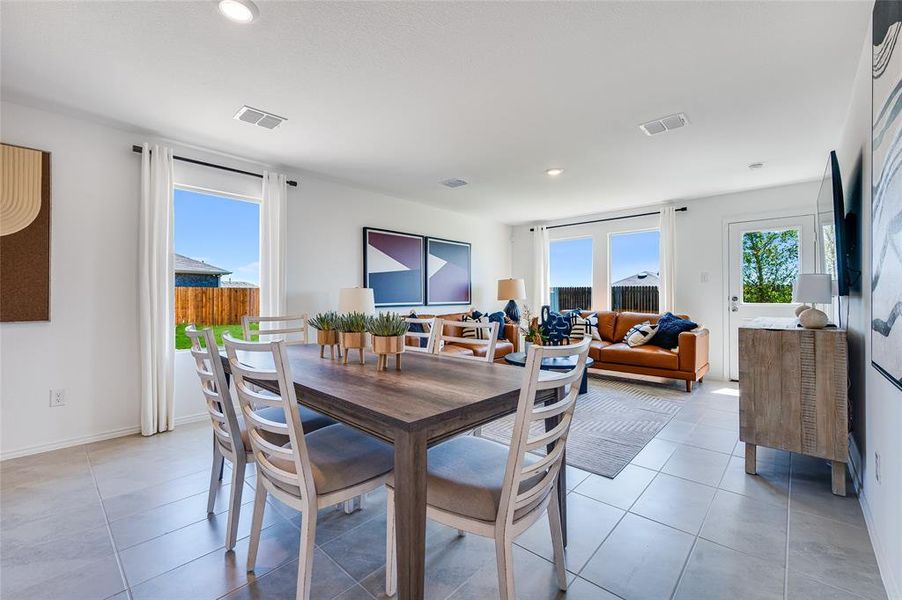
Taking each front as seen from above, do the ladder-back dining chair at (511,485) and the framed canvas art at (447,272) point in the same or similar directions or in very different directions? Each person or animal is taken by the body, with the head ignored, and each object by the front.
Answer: very different directions

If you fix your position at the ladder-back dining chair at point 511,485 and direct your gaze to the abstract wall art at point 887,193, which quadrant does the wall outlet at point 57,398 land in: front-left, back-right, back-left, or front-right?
back-left

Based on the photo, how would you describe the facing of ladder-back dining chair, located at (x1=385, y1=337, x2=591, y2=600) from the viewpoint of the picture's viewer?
facing away from the viewer and to the left of the viewer

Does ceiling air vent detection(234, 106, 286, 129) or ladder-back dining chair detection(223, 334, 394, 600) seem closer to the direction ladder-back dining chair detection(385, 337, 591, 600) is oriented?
the ceiling air vent

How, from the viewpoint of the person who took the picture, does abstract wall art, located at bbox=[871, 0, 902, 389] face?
facing to the left of the viewer

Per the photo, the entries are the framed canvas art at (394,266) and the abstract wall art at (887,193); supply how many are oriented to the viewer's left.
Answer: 1

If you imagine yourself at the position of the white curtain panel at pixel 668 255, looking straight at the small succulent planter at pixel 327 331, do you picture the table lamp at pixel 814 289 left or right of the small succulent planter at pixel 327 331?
left

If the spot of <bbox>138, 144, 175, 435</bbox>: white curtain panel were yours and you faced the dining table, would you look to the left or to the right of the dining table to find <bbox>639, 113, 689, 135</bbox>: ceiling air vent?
left

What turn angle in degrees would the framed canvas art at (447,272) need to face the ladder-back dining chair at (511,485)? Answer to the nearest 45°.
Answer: approximately 45° to its right
